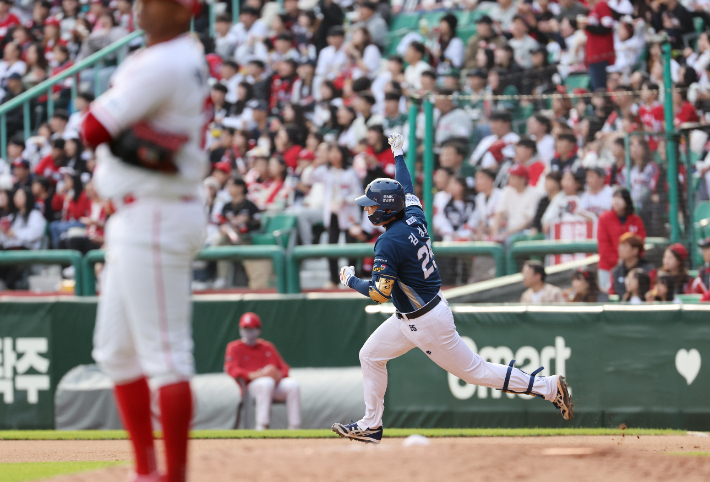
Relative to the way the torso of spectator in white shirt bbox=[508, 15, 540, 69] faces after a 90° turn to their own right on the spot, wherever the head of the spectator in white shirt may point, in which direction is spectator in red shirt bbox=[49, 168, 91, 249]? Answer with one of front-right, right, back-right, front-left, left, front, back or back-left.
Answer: front-left

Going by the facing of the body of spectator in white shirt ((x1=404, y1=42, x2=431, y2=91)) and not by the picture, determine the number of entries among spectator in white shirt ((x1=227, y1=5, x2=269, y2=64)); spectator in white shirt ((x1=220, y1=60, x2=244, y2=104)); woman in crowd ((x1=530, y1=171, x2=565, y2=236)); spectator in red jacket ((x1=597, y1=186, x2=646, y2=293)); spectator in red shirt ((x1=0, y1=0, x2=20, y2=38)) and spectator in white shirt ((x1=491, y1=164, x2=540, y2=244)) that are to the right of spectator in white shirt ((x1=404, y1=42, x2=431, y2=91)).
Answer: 3

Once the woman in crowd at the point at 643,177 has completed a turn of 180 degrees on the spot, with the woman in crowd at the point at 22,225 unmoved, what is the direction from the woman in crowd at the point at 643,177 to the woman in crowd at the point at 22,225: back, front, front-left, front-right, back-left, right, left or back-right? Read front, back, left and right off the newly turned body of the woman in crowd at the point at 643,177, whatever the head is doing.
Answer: back-left

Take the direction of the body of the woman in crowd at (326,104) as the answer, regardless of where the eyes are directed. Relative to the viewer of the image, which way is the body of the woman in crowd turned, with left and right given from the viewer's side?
facing the viewer and to the left of the viewer

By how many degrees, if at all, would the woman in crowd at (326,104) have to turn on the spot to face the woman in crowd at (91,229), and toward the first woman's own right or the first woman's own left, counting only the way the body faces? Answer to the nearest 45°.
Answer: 0° — they already face them

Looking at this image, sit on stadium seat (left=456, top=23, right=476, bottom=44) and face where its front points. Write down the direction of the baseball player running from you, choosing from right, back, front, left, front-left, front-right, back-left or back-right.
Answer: front-left

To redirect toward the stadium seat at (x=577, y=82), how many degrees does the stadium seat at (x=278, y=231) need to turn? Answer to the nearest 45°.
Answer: approximately 135° to its left

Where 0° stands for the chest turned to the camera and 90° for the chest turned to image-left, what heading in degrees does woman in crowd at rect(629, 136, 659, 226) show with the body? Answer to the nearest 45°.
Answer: approximately 45°

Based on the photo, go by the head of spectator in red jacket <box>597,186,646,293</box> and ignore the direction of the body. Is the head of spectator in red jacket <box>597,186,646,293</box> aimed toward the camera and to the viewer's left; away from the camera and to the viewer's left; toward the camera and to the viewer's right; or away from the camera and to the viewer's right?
toward the camera and to the viewer's left

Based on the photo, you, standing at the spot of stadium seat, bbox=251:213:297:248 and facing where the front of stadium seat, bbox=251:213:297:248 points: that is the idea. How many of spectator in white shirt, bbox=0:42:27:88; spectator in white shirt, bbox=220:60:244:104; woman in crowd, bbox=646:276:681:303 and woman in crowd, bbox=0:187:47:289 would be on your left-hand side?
1

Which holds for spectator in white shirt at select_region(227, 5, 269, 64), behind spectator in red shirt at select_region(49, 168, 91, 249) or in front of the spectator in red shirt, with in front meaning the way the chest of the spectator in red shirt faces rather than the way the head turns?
behind

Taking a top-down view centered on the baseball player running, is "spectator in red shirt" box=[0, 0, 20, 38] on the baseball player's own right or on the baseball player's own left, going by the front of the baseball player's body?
on the baseball player's own right
